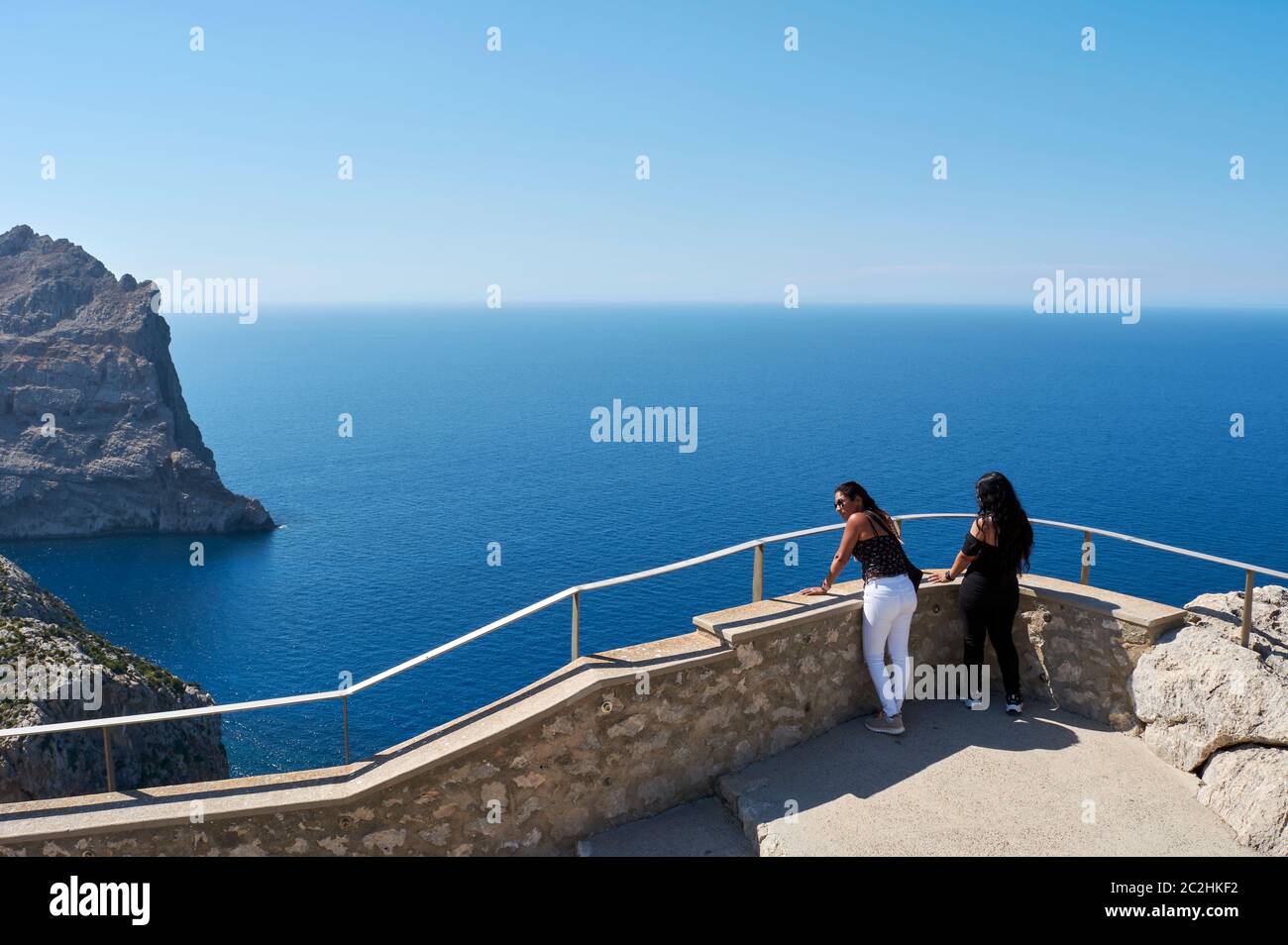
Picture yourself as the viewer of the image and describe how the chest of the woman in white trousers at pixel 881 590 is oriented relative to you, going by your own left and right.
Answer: facing away from the viewer and to the left of the viewer

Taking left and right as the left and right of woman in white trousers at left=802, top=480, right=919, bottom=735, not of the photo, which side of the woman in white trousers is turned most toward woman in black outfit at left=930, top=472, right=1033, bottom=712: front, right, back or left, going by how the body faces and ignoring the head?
right

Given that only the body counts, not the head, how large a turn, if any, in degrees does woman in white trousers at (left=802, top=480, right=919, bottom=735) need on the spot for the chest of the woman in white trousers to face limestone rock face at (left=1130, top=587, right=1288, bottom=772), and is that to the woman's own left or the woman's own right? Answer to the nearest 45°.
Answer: approximately 135° to the woman's own right

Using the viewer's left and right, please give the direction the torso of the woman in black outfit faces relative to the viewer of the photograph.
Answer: facing away from the viewer and to the left of the viewer

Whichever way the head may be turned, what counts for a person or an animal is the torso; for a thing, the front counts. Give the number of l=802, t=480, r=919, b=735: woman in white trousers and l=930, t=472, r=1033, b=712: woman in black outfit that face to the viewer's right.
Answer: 0

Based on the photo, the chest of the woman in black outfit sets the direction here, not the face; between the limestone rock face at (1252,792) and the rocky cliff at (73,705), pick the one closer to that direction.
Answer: the rocky cliff

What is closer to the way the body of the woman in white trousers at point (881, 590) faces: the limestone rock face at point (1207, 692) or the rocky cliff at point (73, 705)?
the rocky cliff
